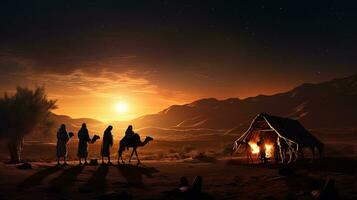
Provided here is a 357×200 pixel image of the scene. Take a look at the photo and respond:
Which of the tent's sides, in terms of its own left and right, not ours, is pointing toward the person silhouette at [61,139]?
front

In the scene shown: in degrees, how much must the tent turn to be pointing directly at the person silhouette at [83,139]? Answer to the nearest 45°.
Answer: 0° — it already faces it

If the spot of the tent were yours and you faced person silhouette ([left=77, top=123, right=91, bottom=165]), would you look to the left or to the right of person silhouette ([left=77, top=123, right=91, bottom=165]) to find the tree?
right

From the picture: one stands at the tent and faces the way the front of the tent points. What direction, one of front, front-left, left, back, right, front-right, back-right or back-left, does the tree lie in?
front-right

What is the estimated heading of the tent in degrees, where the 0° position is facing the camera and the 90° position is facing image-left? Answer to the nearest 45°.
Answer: approximately 45°
